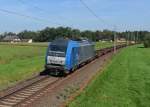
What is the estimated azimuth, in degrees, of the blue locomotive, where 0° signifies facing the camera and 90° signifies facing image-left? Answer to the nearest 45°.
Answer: approximately 45°
